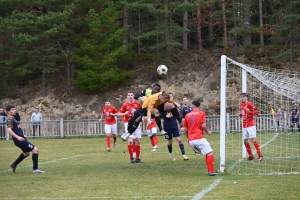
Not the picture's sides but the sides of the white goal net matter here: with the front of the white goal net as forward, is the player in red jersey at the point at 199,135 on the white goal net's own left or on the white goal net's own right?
on the white goal net's own left

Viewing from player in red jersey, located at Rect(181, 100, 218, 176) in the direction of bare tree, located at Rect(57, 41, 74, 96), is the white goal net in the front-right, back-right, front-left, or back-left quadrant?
front-right

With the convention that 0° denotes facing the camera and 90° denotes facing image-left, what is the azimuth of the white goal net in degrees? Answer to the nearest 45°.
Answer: approximately 90°

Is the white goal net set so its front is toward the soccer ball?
yes

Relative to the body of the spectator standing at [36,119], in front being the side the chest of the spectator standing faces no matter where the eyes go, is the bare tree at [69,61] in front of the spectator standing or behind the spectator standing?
behind

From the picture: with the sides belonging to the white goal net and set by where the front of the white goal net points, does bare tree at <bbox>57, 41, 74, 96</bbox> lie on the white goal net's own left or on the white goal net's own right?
on the white goal net's own right

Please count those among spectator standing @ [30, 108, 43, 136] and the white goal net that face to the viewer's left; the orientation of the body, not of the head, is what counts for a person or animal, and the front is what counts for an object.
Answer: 1

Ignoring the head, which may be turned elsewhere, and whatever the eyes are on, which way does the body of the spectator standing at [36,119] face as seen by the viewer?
toward the camera

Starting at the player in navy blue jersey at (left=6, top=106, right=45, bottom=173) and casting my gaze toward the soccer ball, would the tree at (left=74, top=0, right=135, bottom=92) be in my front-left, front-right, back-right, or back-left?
front-left

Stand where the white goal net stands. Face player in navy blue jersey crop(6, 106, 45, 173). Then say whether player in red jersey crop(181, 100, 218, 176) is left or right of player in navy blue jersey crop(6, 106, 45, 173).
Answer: left

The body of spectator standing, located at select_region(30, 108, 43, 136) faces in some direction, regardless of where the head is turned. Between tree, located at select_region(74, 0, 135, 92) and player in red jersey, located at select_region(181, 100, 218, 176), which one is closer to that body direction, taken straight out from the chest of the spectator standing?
the player in red jersey

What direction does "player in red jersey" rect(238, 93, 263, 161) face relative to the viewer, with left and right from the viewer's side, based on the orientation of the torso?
facing the viewer and to the left of the viewer

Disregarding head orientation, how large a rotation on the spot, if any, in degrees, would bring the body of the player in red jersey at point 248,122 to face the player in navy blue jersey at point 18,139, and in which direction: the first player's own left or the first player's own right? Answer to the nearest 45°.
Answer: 0° — they already face them
